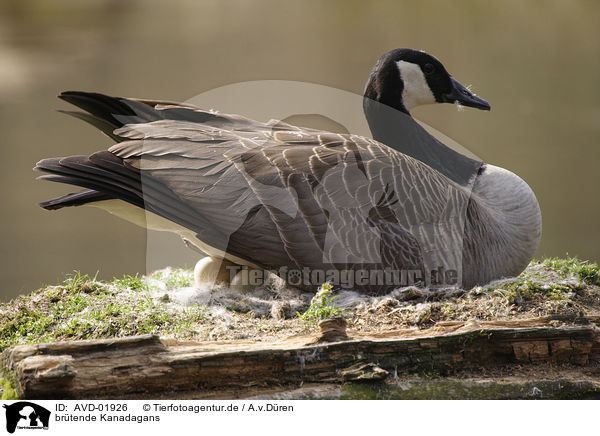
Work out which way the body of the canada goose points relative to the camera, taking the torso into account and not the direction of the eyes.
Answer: to the viewer's right

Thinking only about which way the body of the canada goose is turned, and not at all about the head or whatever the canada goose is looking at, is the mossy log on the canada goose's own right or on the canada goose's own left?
on the canada goose's own right
